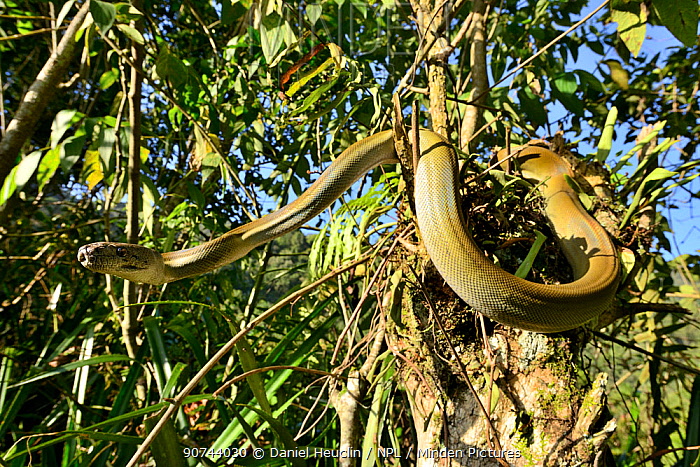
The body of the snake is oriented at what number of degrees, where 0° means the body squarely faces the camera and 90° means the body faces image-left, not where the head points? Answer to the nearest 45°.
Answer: approximately 90°

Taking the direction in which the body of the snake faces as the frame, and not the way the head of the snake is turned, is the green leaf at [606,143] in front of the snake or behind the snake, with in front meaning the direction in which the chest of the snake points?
behind

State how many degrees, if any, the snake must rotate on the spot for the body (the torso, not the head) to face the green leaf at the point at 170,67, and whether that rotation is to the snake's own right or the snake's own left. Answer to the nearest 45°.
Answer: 0° — it already faces it
